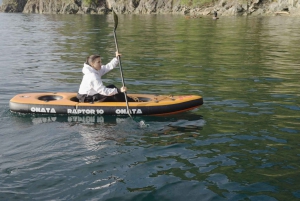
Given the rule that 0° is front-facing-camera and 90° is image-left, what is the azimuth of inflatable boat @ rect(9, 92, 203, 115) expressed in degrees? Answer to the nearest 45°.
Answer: approximately 270°

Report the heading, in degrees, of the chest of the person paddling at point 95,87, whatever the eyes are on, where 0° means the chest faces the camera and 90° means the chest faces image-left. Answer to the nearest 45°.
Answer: approximately 270°
